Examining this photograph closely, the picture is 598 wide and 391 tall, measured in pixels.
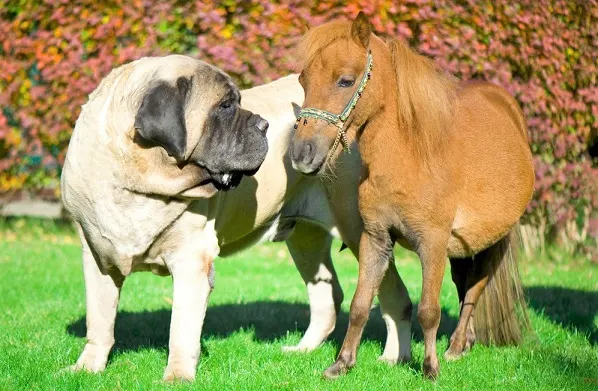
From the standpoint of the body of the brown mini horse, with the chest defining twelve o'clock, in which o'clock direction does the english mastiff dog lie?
The english mastiff dog is roughly at 1 o'clock from the brown mini horse.

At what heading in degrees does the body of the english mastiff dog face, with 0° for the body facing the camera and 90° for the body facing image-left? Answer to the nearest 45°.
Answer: approximately 45°

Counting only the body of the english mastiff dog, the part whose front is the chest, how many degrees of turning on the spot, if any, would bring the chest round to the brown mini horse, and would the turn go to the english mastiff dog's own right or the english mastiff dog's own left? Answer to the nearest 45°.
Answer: approximately 135° to the english mastiff dog's own left

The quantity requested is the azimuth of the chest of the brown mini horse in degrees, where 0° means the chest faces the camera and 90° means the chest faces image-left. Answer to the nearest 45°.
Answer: approximately 45°

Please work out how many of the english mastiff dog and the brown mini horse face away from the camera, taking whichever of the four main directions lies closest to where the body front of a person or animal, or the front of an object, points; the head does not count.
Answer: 0
